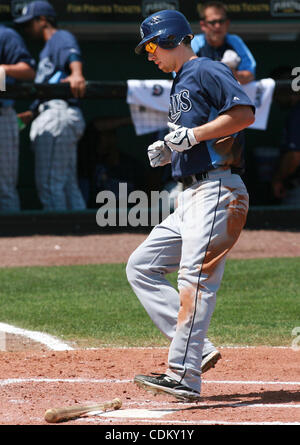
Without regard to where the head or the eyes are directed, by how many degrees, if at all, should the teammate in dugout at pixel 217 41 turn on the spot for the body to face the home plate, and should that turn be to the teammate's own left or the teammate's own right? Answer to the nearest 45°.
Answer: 0° — they already face it

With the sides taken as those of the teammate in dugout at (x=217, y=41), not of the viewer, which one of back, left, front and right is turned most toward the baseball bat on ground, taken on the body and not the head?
front

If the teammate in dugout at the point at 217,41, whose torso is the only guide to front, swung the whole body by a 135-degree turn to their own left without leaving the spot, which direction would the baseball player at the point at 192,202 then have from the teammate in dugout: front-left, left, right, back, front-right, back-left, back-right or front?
back-right

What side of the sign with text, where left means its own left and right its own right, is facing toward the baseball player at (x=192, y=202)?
front

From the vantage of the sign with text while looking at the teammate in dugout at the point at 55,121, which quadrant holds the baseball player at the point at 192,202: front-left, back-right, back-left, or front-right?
front-left

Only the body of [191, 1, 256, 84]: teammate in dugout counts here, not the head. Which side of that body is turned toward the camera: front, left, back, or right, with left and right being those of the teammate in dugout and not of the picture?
front

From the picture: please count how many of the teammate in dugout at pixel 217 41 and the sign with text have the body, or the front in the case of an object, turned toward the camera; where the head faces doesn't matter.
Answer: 2

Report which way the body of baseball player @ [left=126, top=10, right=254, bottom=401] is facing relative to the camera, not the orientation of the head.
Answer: to the viewer's left

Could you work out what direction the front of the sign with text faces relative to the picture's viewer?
facing the viewer

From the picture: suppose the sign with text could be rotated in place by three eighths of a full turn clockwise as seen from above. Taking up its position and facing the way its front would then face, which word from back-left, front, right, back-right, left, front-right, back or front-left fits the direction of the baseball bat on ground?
back-left
